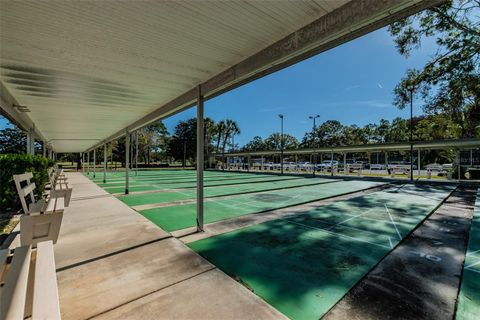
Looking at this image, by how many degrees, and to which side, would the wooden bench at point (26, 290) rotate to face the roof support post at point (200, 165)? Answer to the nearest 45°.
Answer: approximately 45° to its left

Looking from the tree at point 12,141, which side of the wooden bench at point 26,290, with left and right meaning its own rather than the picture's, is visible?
left

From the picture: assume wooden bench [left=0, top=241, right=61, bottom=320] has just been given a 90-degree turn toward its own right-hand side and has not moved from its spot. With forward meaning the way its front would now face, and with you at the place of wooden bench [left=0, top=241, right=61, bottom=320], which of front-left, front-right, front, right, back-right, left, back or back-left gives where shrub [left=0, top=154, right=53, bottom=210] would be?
back

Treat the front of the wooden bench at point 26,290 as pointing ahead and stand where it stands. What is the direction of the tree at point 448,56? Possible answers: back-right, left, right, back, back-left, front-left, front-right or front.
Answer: front

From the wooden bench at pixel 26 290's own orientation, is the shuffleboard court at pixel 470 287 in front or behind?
in front

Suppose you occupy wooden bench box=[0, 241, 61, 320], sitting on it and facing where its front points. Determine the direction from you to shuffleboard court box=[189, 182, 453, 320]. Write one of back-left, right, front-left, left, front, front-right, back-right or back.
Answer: front

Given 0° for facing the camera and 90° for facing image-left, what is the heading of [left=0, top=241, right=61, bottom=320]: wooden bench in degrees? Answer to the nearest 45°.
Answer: approximately 270°

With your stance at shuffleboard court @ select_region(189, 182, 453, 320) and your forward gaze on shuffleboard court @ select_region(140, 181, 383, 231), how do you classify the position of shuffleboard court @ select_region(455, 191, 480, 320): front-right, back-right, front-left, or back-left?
back-right
